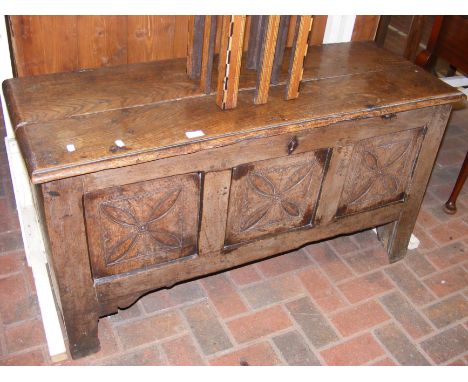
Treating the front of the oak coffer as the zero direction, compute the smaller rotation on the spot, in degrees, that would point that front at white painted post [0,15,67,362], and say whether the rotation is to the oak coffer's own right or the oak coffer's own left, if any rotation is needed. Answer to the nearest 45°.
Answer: approximately 135° to the oak coffer's own right

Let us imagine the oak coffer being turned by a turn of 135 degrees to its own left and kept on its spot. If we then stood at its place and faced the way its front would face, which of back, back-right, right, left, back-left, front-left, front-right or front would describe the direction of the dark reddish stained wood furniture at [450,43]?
front-right

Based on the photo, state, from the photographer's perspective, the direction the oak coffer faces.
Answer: facing the viewer and to the right of the viewer
